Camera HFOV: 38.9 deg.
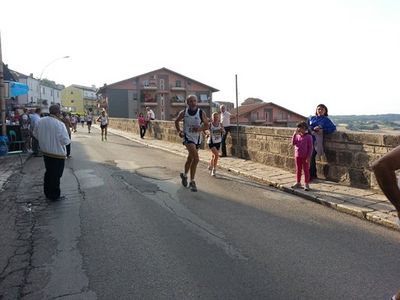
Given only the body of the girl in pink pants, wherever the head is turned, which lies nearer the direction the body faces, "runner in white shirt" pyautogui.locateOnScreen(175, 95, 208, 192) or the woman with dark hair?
the runner in white shirt

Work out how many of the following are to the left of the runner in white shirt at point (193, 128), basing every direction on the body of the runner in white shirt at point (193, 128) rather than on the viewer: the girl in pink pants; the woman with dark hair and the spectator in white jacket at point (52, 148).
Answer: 2

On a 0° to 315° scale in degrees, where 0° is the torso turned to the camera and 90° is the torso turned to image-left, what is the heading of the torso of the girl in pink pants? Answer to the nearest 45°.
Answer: approximately 45°

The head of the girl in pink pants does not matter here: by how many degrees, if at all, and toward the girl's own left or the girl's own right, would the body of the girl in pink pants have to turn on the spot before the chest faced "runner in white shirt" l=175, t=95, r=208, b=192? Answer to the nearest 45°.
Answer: approximately 45° to the girl's own right

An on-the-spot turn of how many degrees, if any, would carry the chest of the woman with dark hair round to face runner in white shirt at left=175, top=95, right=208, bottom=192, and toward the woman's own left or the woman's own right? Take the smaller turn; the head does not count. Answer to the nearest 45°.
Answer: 0° — they already face them

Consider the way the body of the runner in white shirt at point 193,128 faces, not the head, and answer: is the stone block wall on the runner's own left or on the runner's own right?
on the runner's own left

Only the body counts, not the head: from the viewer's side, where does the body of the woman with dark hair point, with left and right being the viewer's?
facing the viewer and to the left of the viewer

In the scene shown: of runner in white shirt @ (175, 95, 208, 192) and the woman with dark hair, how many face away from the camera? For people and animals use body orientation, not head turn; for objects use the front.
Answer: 0

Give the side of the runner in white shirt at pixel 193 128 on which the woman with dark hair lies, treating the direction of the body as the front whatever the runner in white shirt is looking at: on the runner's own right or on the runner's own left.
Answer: on the runner's own left

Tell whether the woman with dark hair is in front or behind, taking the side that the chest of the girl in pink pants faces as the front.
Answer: behind
